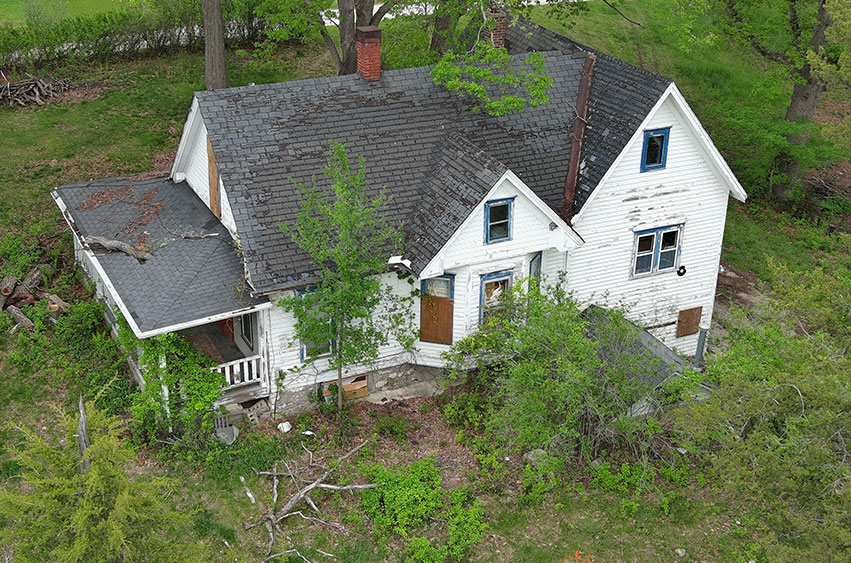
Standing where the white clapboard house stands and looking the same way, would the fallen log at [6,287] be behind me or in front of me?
in front

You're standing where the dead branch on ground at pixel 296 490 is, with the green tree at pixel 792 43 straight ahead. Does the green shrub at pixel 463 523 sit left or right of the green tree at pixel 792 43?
right
